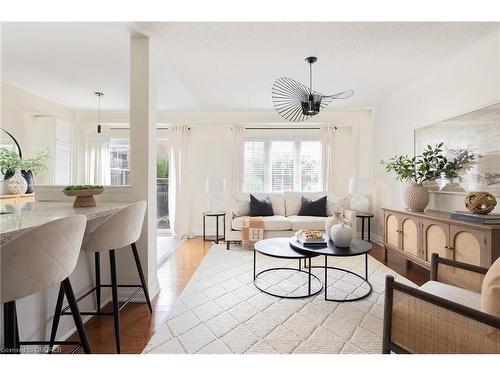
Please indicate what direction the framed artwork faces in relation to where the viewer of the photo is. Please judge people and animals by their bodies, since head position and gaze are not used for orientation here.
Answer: facing the viewer and to the left of the viewer

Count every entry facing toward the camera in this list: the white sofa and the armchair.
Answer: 1

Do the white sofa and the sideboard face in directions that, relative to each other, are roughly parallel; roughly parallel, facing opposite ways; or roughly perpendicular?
roughly perpendicular

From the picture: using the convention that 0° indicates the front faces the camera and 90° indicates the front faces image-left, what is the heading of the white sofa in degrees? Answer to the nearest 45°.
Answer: approximately 0°

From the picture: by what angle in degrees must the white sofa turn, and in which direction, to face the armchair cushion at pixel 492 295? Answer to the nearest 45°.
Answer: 0° — it already faces it

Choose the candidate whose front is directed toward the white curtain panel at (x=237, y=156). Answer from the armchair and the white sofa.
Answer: the armchair

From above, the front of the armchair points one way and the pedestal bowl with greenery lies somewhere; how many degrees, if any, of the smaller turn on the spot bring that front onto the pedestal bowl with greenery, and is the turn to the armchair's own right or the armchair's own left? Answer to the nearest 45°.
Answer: approximately 45° to the armchair's own left

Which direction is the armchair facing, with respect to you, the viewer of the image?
facing away from the viewer and to the left of the viewer

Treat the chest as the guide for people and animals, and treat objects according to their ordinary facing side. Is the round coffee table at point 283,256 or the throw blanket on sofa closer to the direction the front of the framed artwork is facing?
the round coffee table

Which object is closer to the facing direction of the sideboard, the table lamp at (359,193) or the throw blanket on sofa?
the throw blanket on sofa
